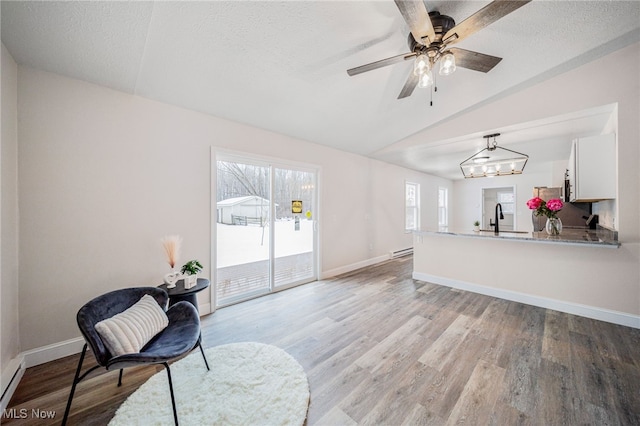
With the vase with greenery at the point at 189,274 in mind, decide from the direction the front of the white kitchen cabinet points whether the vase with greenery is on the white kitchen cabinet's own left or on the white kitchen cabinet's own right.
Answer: on the white kitchen cabinet's own left

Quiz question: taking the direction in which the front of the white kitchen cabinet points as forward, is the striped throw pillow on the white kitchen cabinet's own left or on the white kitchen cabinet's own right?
on the white kitchen cabinet's own left

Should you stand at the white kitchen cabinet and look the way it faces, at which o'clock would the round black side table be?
The round black side table is roughly at 10 o'clock from the white kitchen cabinet.

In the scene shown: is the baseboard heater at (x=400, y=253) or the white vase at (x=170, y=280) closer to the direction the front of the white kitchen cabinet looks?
the baseboard heater

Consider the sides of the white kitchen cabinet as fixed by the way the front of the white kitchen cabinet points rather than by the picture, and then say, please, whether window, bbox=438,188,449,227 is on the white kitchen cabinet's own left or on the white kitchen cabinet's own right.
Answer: on the white kitchen cabinet's own right

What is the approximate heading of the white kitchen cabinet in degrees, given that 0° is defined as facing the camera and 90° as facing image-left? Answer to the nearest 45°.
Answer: approximately 90°

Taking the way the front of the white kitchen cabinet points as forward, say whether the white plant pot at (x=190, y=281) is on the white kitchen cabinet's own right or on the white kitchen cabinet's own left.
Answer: on the white kitchen cabinet's own left
